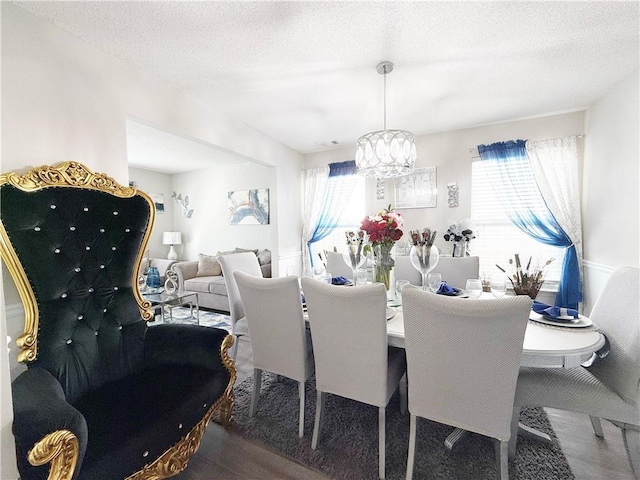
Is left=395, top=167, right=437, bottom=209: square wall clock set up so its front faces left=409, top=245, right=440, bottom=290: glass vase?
yes

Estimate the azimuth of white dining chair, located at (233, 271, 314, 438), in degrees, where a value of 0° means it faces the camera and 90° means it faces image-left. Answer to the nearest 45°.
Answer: approximately 225°

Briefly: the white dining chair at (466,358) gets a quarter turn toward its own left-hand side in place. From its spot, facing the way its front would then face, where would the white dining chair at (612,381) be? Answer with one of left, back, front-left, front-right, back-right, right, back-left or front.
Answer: back-right

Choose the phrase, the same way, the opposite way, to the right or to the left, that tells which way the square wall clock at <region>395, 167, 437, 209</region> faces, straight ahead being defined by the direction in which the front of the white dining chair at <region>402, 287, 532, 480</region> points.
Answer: the opposite way

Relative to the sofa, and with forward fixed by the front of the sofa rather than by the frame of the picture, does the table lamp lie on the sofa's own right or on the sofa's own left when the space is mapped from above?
on the sofa's own right

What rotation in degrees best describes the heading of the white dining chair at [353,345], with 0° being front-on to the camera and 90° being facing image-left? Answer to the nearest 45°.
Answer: approximately 225°

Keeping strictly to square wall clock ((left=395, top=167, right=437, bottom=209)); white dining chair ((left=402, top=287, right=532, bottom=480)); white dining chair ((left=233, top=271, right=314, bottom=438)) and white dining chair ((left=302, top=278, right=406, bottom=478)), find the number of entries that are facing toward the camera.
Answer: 1

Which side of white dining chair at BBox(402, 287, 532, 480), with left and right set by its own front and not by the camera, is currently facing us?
back

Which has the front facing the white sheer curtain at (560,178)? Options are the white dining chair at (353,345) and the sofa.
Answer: the white dining chair

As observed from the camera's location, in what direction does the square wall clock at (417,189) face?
facing the viewer

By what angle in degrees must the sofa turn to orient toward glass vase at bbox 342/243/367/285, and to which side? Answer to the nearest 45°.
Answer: approximately 45° to its left

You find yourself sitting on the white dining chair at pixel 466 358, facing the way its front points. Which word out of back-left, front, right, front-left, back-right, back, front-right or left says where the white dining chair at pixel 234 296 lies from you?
left

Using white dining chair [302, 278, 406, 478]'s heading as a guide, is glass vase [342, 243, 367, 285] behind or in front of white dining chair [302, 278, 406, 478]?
in front

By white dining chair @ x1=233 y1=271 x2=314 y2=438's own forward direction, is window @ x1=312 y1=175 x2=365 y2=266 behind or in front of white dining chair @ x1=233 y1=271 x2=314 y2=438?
in front

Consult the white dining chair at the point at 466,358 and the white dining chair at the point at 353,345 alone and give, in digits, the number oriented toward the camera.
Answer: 0
